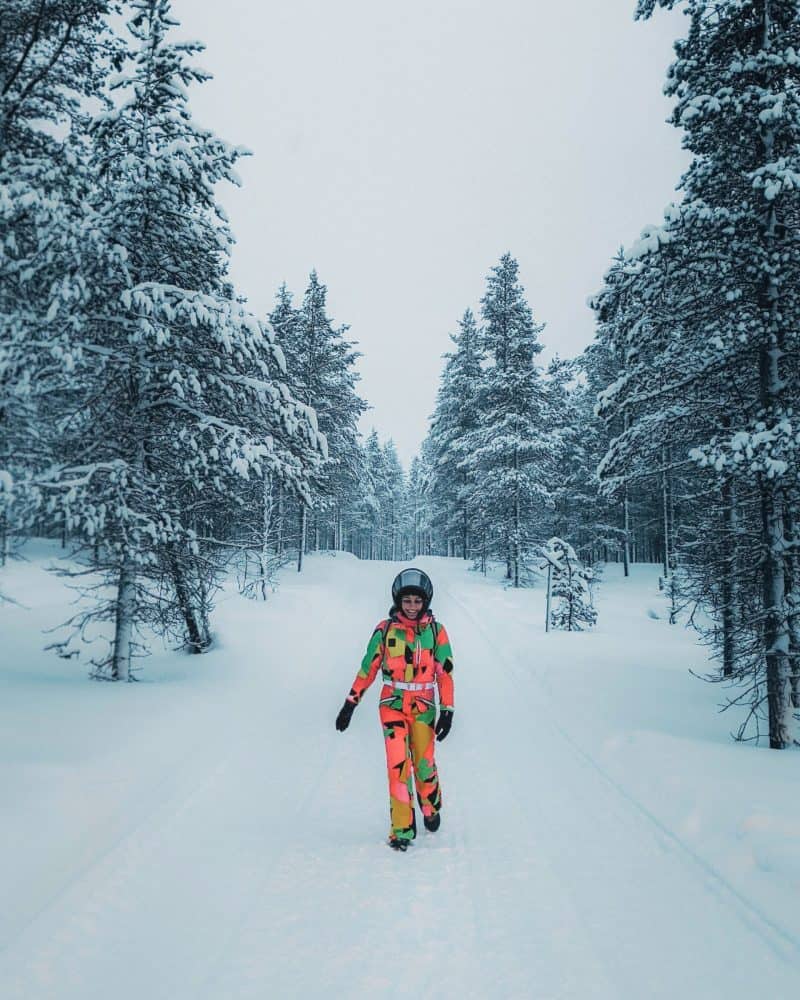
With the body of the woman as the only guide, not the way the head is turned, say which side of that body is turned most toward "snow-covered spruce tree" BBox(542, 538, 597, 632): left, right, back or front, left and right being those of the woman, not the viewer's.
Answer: back

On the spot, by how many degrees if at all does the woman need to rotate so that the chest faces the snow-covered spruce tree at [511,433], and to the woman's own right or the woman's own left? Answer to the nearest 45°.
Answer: approximately 180°

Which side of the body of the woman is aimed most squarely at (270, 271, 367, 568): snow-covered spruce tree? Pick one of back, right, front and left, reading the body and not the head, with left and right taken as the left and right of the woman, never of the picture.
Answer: back

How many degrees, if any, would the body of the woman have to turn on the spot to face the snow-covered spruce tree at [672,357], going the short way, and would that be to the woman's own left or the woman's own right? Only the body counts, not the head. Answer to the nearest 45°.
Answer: approximately 135° to the woman's own left

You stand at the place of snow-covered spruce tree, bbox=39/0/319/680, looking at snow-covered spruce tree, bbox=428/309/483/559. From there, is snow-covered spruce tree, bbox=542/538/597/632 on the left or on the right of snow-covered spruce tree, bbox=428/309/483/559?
right

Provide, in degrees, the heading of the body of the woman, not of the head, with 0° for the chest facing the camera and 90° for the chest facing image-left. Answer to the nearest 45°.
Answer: approximately 0°
